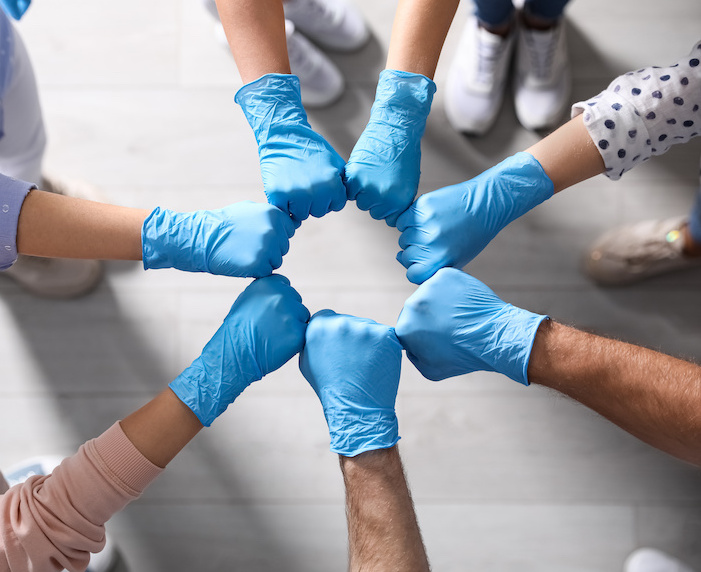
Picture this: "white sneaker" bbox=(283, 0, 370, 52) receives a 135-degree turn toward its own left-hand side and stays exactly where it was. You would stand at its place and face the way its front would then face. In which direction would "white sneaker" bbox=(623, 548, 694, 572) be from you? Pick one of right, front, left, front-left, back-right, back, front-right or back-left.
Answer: back-right

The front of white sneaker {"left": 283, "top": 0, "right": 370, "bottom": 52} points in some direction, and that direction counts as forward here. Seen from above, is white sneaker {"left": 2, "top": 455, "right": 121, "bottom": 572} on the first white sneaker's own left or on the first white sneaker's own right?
on the first white sneaker's own right

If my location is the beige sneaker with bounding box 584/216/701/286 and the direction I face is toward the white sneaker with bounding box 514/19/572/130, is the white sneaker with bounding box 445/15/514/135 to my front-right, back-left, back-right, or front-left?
front-left

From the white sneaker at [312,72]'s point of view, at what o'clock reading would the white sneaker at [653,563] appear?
the white sneaker at [653,563] is roughly at 12 o'clock from the white sneaker at [312,72].

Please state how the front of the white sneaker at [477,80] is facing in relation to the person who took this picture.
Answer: facing the viewer

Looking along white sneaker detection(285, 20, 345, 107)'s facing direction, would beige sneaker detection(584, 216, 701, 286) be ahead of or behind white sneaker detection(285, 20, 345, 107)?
ahead

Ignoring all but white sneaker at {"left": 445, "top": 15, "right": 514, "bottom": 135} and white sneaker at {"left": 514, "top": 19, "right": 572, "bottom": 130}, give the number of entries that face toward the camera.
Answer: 2

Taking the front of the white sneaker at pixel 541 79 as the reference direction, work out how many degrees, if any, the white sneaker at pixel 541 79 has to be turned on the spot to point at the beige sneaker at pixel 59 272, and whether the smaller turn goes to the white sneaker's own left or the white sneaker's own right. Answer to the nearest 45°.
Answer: approximately 45° to the white sneaker's own right

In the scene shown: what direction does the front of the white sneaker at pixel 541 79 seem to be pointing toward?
toward the camera

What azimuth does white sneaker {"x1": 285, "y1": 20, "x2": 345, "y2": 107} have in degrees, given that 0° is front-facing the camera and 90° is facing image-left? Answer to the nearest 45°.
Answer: approximately 315°
